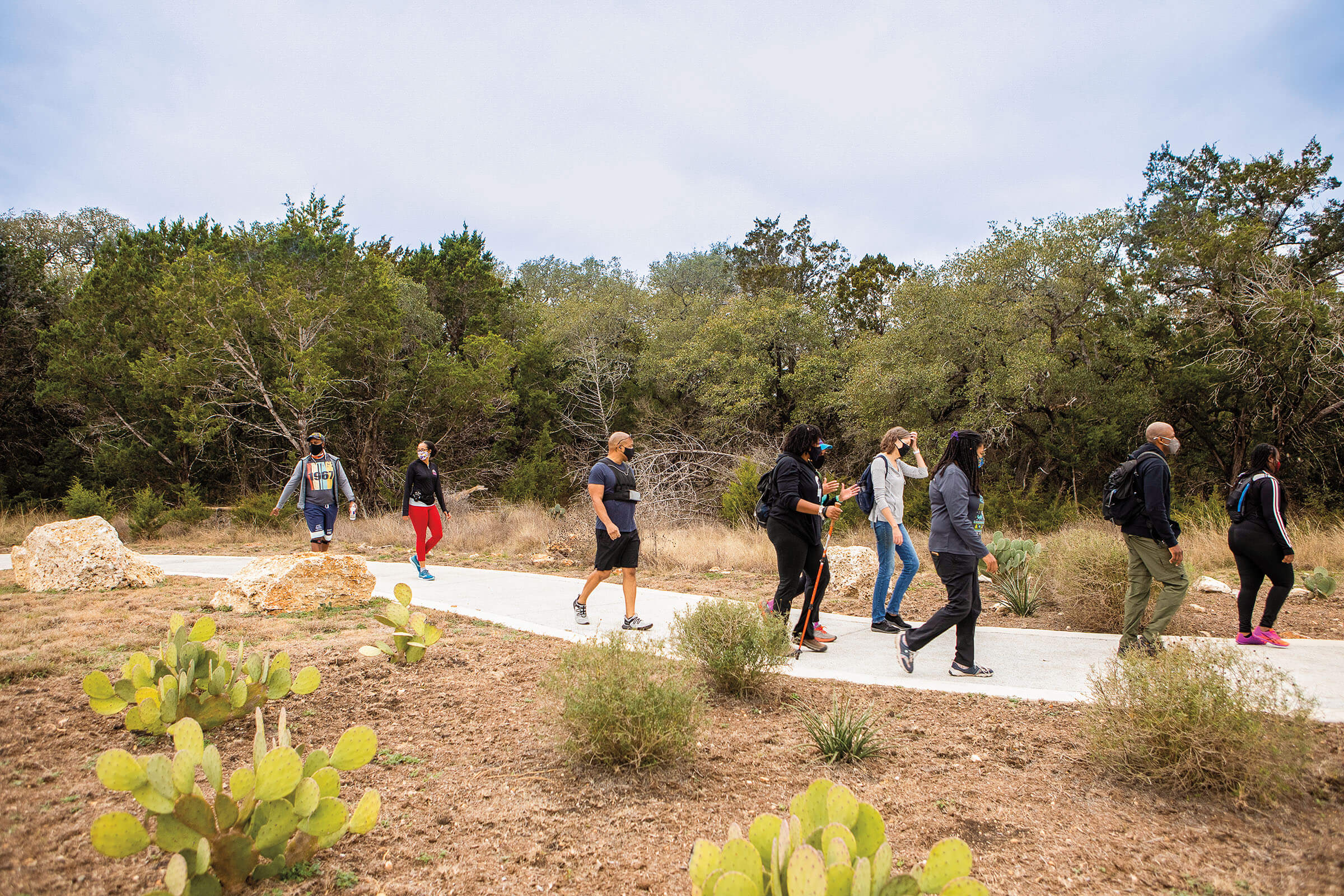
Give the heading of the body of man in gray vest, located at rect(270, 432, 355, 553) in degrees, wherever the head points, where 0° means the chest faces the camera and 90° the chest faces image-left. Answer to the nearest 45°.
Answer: approximately 0°

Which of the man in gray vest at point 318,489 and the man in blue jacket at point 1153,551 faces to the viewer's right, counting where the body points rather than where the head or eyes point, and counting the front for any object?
the man in blue jacket at point 1153,551

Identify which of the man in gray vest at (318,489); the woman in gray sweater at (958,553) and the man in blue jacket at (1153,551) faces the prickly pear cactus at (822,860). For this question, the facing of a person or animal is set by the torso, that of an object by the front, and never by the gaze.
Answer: the man in gray vest at (318,489)

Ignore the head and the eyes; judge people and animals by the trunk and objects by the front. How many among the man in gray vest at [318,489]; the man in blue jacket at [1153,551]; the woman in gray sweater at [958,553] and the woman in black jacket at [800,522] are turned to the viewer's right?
3

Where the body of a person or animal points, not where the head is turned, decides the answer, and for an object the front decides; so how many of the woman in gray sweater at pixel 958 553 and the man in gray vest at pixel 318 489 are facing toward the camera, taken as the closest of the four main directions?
1

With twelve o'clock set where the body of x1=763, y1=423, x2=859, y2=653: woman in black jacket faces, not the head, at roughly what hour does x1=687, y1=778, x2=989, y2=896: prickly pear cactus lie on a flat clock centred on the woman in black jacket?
The prickly pear cactus is roughly at 3 o'clock from the woman in black jacket.

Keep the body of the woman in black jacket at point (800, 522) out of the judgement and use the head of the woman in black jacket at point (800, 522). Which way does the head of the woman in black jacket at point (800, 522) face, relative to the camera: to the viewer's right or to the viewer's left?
to the viewer's right

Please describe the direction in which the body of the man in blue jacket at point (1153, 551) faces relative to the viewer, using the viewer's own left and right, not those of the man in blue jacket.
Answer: facing to the right of the viewer

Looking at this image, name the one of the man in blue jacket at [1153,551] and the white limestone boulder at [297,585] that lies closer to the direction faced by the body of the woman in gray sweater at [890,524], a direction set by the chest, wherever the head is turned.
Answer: the man in blue jacket
